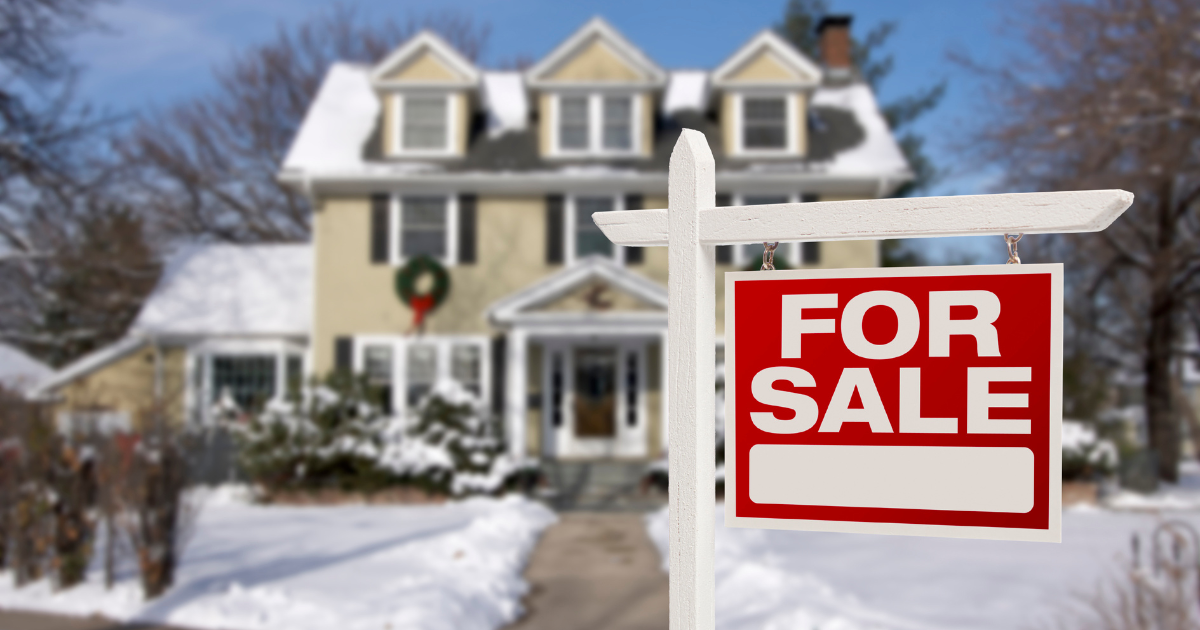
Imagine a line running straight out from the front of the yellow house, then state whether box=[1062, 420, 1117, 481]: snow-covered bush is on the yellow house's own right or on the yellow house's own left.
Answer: on the yellow house's own left

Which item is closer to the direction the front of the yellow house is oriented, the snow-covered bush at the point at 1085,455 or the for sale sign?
the for sale sign

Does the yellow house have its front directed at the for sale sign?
yes

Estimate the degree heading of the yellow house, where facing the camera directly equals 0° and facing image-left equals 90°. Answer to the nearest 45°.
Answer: approximately 0°

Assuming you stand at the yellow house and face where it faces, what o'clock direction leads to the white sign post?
The white sign post is roughly at 12 o'clock from the yellow house.
